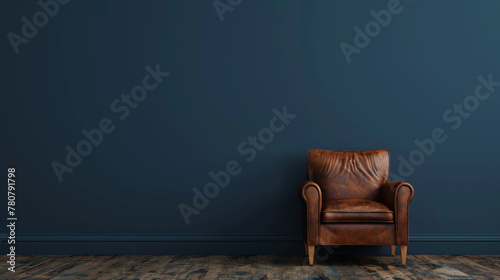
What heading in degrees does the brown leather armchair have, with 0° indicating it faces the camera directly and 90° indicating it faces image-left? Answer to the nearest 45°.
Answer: approximately 0°
